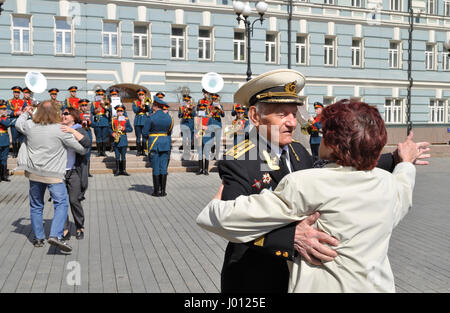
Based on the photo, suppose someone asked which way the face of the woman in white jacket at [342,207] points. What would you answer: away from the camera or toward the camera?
away from the camera

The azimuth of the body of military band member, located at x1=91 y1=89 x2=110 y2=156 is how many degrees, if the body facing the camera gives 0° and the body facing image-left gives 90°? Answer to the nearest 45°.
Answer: approximately 0°

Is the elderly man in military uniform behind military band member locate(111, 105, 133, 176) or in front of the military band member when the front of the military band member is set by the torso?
in front

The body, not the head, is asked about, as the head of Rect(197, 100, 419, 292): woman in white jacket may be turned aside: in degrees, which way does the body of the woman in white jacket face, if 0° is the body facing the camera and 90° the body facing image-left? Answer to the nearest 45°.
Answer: approximately 180°

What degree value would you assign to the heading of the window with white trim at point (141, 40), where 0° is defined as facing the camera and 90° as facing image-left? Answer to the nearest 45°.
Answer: approximately 0°

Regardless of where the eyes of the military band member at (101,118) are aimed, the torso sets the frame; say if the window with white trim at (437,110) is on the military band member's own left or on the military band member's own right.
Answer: on the military band member's own left

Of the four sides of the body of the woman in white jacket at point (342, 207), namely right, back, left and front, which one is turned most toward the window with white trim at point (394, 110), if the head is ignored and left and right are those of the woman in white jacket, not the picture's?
front

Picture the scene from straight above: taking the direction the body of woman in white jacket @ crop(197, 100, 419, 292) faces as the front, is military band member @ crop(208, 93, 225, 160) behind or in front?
in front

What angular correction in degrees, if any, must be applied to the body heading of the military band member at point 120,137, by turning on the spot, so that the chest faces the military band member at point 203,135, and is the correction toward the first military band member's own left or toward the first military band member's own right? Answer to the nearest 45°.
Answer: approximately 90° to the first military band member's own left

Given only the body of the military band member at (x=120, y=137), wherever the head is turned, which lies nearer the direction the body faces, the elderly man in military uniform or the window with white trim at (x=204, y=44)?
the elderly man in military uniform

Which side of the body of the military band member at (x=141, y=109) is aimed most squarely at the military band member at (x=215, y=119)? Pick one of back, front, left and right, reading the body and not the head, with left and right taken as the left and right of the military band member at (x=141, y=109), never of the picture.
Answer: left

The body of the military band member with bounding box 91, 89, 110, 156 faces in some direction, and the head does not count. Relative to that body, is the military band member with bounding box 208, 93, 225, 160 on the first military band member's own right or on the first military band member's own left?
on the first military band member's own left
